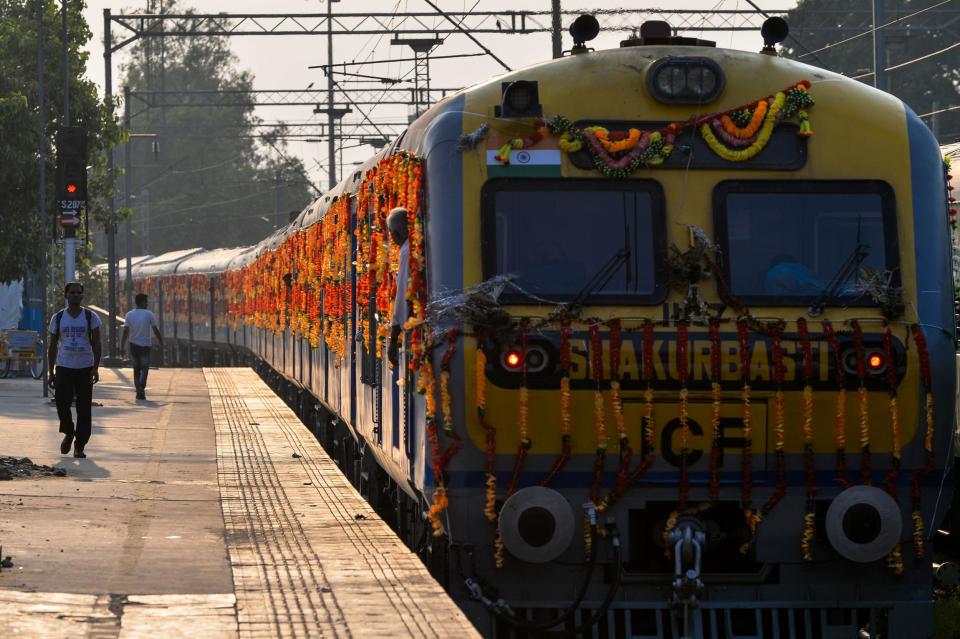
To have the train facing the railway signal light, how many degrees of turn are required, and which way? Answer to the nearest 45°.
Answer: approximately 135° to its right

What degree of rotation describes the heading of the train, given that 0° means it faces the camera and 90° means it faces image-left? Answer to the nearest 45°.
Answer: approximately 0°

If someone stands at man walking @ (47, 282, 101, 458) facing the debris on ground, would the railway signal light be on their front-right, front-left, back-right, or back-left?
back-right
